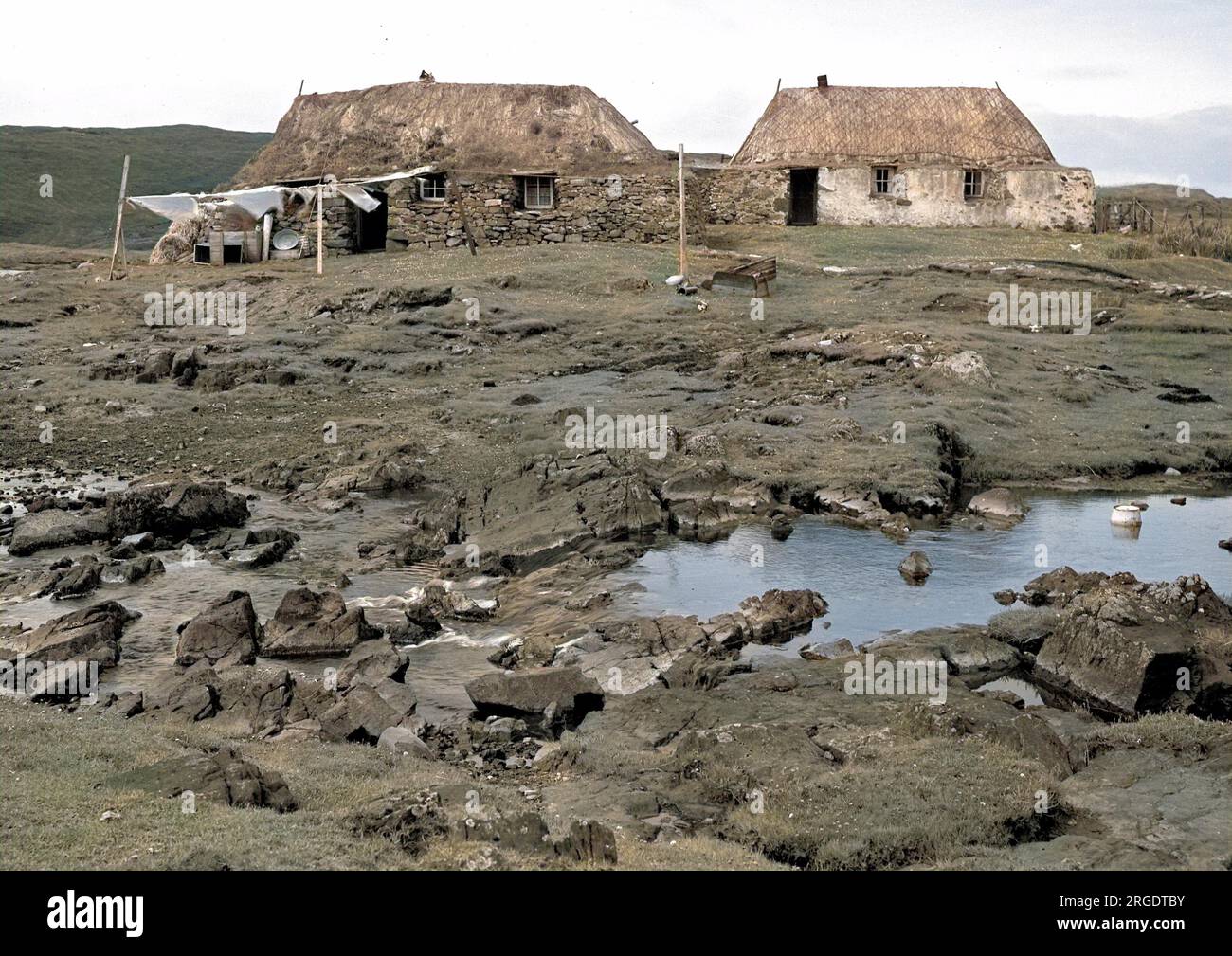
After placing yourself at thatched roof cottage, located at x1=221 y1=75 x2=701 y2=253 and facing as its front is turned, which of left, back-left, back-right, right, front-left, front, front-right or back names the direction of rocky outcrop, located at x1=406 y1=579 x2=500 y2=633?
front

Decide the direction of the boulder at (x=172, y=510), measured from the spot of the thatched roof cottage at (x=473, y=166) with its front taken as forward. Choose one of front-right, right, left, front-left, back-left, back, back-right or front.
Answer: front

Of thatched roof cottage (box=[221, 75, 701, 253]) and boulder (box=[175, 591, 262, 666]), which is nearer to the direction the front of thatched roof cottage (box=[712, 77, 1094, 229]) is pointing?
the boulder

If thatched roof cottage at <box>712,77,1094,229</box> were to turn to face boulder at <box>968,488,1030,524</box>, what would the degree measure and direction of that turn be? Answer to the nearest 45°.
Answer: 0° — it already faces it

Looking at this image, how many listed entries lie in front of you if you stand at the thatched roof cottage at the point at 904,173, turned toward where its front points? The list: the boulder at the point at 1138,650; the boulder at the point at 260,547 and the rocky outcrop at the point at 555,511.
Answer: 3

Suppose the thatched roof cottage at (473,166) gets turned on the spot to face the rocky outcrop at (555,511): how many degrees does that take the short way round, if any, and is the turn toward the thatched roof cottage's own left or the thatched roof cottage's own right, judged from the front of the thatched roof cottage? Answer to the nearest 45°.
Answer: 0° — it already faces it

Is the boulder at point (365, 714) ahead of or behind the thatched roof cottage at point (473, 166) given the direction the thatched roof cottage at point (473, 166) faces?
ahead

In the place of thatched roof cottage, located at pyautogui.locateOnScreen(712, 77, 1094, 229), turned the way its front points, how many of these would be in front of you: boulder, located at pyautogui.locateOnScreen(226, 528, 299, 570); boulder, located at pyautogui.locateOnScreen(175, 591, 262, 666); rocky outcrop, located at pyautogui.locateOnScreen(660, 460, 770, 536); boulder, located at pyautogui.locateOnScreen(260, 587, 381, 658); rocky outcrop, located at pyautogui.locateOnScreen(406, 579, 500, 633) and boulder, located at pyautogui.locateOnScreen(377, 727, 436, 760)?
6

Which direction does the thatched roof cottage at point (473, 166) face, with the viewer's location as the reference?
facing the viewer

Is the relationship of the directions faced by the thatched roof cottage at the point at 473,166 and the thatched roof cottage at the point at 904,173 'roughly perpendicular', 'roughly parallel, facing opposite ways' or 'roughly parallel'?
roughly parallel

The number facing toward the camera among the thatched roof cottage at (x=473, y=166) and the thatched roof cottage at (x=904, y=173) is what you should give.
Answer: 2

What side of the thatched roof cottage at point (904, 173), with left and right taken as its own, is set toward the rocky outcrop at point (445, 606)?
front

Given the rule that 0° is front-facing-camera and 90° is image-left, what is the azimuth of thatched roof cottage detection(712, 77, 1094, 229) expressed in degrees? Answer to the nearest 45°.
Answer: approximately 0°

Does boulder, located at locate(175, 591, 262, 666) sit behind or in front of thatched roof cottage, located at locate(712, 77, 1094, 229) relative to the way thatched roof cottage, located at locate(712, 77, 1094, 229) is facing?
in front

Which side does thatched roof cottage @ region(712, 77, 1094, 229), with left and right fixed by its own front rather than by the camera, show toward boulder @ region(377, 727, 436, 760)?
front
